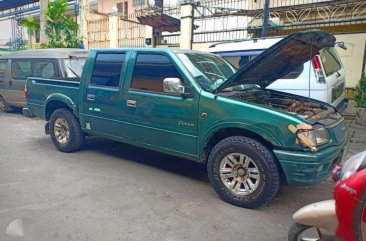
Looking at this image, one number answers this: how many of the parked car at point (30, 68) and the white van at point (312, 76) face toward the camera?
0

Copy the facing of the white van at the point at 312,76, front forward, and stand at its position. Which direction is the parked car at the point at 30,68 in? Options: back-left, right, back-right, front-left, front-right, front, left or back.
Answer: front-left

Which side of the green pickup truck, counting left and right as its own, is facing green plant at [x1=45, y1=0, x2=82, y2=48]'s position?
back

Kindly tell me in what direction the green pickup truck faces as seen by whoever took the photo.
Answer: facing the viewer and to the right of the viewer

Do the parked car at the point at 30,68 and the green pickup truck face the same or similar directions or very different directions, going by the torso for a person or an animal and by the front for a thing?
very different directions

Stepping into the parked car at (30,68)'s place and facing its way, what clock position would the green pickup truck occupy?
The green pickup truck is roughly at 7 o'clock from the parked car.

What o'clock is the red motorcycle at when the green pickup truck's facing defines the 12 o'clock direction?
The red motorcycle is roughly at 1 o'clock from the green pickup truck.

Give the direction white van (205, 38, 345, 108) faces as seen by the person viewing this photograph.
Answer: facing away from the viewer and to the left of the viewer

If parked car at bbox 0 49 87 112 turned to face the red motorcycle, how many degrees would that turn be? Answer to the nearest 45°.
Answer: approximately 135° to its left

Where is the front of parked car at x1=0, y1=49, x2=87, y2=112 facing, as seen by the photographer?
facing away from the viewer and to the left of the viewer

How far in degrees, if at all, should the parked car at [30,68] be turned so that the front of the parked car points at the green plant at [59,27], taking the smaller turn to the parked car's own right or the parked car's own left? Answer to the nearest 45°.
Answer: approximately 45° to the parked car's own right
